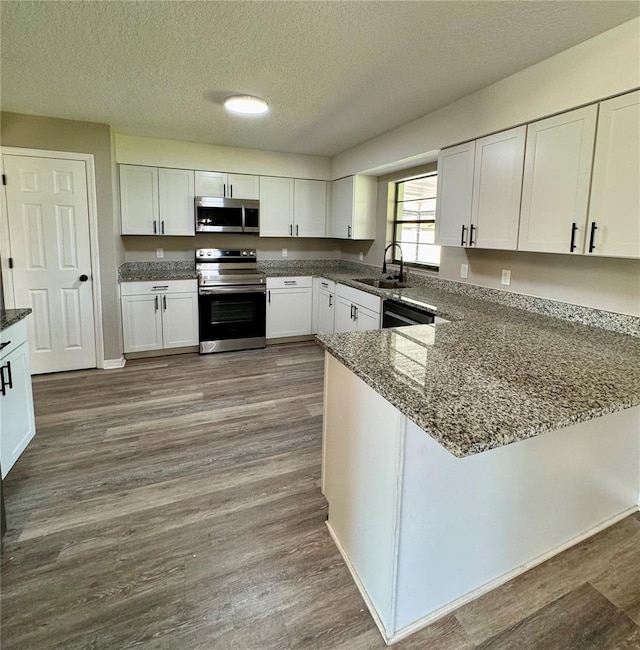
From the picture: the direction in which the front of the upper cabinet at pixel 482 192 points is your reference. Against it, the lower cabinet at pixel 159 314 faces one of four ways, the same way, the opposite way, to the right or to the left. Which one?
to the left

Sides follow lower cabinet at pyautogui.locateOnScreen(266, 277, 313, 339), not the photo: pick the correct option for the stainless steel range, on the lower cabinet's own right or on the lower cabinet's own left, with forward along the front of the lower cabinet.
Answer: on the lower cabinet's own right

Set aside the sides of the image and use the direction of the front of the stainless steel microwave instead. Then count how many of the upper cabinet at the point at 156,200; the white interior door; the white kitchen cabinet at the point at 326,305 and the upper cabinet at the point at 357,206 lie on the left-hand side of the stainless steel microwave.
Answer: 2

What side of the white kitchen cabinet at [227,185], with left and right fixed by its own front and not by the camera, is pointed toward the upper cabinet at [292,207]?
left

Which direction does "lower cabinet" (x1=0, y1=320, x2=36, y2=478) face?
to the viewer's right

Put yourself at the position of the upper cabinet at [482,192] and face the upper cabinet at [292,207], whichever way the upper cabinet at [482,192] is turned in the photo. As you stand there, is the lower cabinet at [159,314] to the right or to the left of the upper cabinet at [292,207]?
left

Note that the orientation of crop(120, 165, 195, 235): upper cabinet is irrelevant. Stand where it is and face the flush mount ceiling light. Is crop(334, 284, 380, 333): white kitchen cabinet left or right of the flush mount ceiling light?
left

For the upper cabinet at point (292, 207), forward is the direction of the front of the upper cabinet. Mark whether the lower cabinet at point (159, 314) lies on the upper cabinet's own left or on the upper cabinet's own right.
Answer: on the upper cabinet's own right

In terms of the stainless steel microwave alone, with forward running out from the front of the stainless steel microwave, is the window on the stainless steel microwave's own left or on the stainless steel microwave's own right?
on the stainless steel microwave's own left
